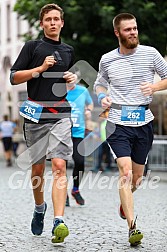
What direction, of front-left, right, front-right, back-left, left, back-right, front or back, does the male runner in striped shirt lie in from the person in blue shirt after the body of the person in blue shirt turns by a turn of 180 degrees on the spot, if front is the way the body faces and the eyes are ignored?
back

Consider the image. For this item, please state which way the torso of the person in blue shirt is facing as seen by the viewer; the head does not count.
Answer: toward the camera

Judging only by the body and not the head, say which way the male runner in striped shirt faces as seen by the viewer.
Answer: toward the camera
